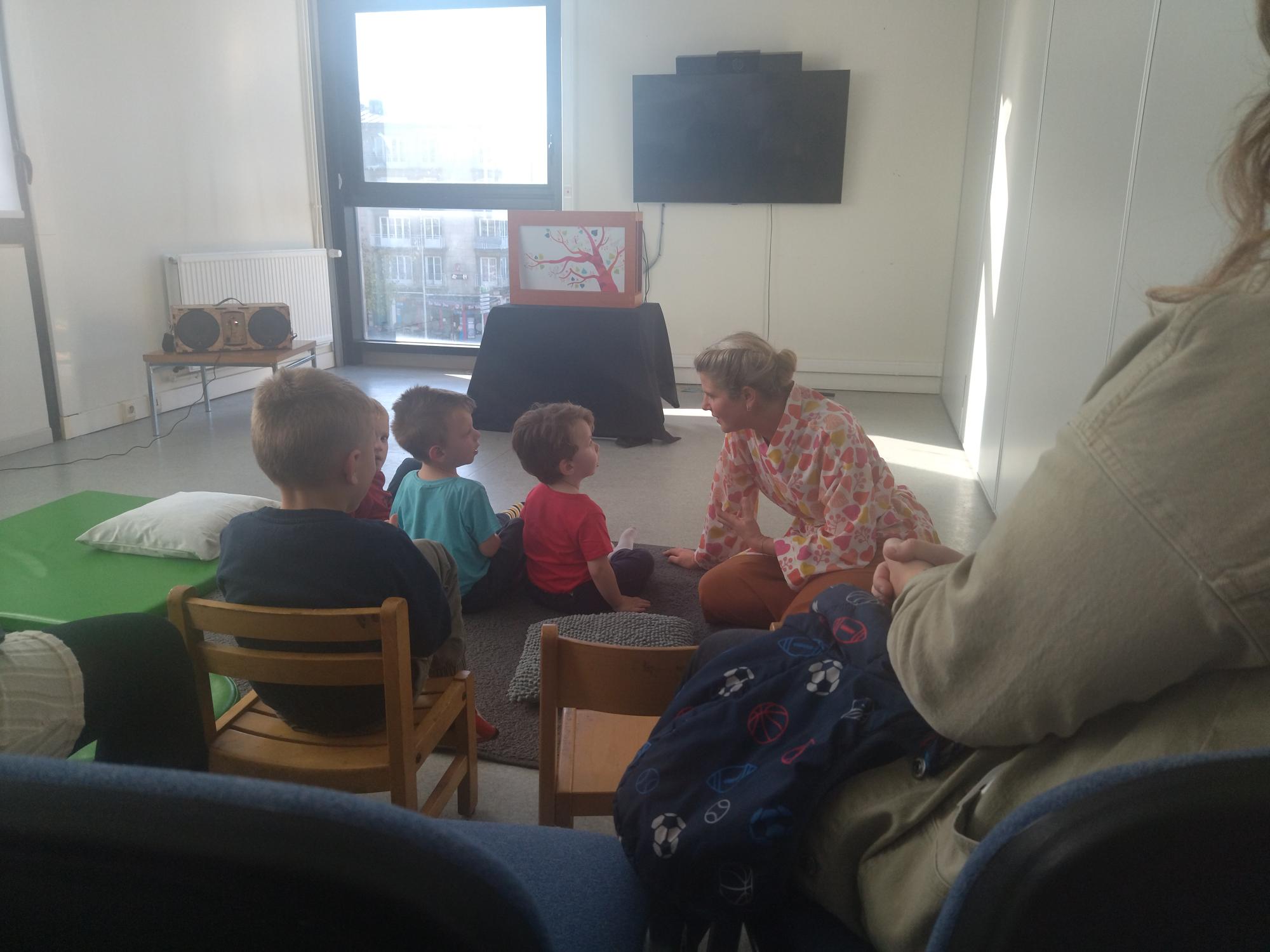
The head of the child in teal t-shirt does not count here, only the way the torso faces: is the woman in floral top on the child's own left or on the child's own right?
on the child's own right

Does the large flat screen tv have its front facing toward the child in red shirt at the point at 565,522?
yes

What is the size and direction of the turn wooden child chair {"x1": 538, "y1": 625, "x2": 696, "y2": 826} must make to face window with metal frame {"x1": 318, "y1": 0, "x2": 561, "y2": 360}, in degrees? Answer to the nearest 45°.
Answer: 0° — it already faces it

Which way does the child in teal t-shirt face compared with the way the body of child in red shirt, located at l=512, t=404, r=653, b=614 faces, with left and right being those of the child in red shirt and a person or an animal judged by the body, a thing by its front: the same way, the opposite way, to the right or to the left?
the same way

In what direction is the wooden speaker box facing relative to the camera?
toward the camera

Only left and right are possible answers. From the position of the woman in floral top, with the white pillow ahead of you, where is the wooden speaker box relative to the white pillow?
right

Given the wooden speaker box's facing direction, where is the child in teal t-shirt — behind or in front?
in front

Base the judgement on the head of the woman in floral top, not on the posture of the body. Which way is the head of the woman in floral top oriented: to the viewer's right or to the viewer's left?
to the viewer's left

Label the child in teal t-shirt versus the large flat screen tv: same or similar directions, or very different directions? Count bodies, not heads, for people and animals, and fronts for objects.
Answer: very different directions

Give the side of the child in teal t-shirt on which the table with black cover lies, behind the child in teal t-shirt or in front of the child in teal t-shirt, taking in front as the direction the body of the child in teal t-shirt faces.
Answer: in front

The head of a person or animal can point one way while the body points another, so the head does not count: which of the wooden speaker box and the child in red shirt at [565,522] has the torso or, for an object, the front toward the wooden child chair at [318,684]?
the wooden speaker box

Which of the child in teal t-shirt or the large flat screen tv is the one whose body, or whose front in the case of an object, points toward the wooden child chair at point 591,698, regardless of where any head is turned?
the large flat screen tv

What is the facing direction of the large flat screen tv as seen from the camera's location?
facing the viewer

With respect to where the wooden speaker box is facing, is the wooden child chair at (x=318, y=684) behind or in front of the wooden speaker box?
in front

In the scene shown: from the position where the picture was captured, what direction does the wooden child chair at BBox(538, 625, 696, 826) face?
facing away from the viewer

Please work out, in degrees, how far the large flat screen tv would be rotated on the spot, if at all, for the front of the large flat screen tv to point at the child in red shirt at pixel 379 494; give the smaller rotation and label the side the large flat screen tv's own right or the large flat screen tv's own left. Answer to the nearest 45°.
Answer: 0° — it already faces them

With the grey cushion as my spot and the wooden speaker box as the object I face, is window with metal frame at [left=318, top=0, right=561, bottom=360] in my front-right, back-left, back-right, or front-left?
front-right

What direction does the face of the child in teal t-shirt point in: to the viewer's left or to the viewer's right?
to the viewer's right
